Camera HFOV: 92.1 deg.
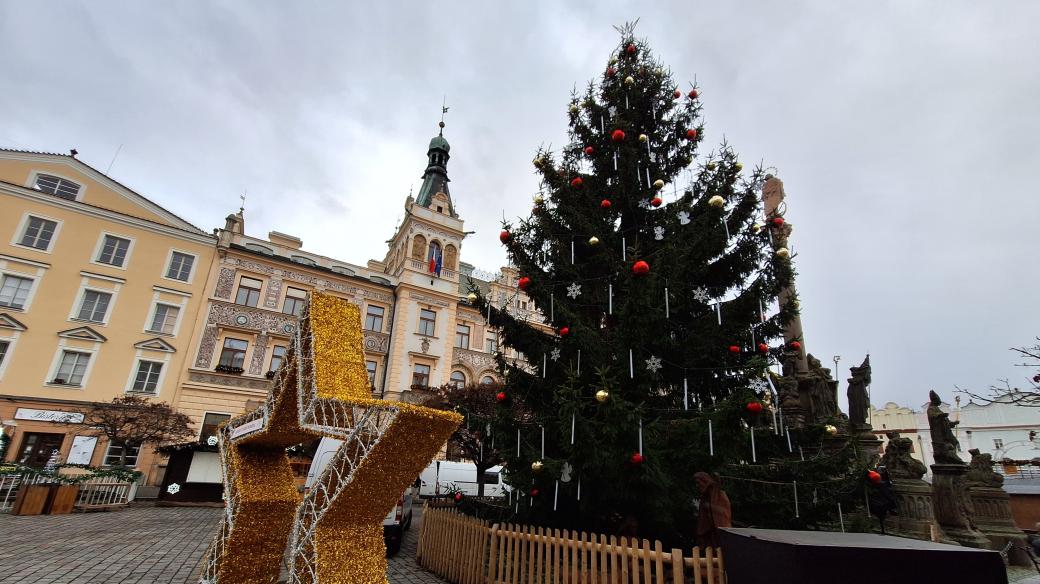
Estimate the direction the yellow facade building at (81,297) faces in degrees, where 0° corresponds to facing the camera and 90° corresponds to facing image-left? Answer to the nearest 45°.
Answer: approximately 315°

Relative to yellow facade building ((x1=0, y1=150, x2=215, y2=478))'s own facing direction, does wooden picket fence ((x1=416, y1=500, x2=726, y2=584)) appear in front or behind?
in front

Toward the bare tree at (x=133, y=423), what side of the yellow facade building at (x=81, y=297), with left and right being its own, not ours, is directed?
front

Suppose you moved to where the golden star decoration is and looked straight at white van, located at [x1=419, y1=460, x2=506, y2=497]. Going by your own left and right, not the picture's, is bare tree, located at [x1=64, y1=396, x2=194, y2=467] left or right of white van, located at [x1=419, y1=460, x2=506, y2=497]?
left

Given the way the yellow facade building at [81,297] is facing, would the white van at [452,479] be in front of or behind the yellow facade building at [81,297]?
in front

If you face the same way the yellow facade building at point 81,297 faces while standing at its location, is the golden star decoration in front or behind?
in front
